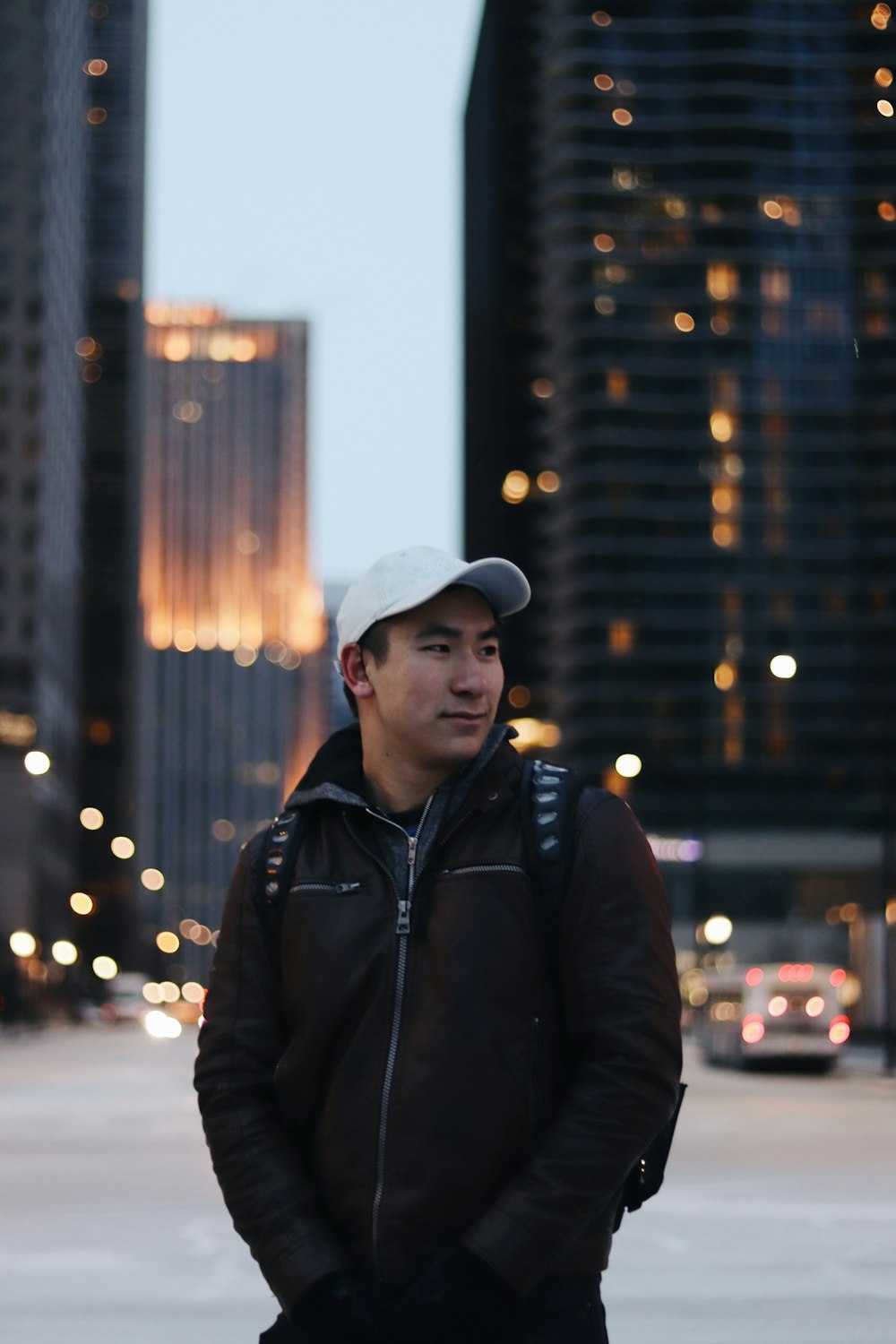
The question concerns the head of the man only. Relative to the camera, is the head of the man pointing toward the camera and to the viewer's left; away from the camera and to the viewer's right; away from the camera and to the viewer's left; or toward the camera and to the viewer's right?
toward the camera and to the viewer's right

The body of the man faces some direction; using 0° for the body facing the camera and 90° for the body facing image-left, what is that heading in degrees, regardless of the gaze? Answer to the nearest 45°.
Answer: approximately 0°

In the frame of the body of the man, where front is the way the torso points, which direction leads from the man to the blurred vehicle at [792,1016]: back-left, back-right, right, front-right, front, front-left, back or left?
back
